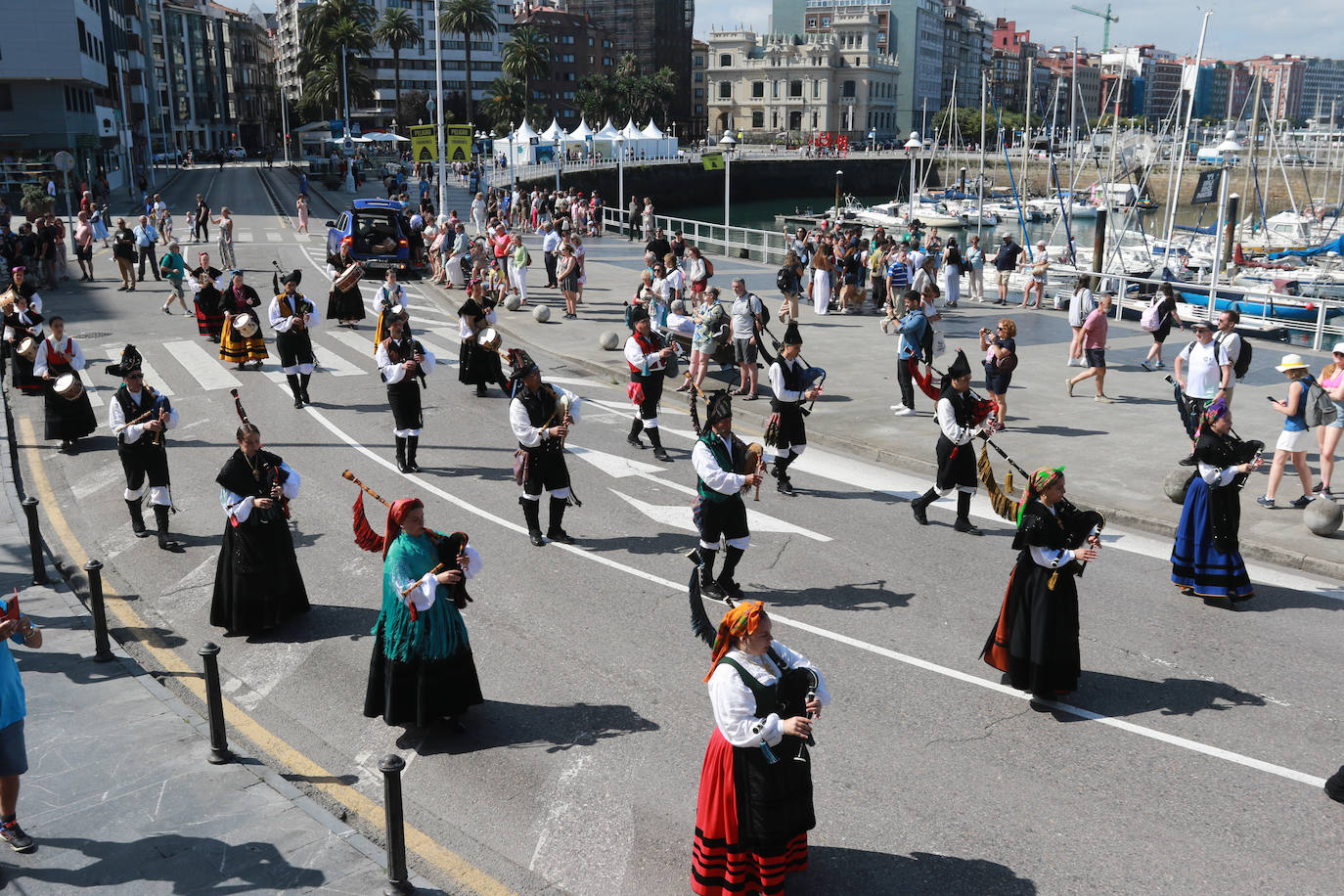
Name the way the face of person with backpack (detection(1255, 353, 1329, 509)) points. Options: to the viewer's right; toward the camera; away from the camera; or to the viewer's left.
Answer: to the viewer's left

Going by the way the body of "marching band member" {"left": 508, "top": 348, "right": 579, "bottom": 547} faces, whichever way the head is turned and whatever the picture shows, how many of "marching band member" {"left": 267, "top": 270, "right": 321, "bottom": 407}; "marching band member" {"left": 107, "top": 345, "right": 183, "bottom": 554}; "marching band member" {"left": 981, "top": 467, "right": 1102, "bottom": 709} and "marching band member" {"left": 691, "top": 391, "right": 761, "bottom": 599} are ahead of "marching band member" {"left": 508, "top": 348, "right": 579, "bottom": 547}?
2

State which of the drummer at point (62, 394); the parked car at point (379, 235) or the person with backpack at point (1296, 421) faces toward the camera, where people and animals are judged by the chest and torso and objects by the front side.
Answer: the drummer

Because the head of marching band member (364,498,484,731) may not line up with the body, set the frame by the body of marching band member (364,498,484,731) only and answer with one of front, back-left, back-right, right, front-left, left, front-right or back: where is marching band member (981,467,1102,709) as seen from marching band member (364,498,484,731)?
front-left

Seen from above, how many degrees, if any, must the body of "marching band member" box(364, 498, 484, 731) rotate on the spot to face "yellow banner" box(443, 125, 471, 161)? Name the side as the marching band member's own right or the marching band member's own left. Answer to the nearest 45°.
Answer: approximately 135° to the marching band member's own left

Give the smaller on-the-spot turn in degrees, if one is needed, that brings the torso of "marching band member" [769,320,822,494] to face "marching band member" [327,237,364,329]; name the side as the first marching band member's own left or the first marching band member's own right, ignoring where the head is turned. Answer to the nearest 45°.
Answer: approximately 180°

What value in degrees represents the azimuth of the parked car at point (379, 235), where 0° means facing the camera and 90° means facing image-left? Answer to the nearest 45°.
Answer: approximately 135°

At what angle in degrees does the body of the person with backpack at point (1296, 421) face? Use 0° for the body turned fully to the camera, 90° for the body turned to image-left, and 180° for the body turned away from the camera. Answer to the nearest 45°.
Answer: approximately 90°

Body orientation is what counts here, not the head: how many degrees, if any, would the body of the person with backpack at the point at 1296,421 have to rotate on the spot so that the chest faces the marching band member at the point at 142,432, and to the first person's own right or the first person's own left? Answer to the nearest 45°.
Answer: approximately 45° to the first person's own left

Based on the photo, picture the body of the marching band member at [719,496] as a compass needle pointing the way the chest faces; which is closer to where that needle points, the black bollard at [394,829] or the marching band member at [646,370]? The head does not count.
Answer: the black bollard

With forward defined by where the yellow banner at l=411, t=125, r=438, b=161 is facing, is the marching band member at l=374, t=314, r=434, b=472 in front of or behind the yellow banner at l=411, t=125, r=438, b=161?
in front

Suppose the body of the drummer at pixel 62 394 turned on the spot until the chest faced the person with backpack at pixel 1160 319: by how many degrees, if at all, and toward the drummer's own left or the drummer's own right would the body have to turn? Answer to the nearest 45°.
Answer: approximately 90° to the drummer's own left
